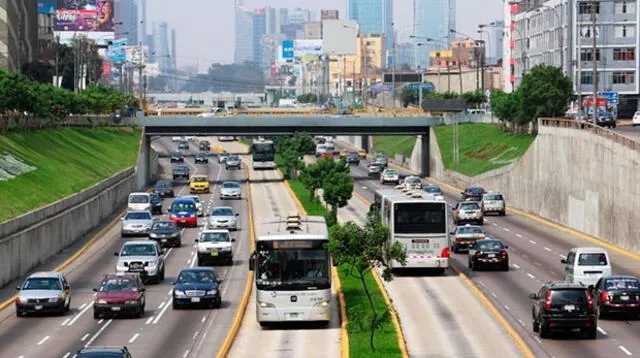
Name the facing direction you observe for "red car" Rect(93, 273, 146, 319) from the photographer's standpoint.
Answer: facing the viewer

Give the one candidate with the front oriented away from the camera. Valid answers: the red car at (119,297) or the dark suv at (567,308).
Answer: the dark suv

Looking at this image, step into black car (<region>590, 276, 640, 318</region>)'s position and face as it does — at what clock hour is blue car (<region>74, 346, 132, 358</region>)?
blue car (<region>74, 346, 132, 358</region>) is roughly at 7 o'clock from black car (<region>590, 276, 640, 318</region>).

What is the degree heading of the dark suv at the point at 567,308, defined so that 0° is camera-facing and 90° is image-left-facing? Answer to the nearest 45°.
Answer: approximately 180°

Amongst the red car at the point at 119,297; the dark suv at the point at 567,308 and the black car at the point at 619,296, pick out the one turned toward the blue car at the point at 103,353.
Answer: the red car

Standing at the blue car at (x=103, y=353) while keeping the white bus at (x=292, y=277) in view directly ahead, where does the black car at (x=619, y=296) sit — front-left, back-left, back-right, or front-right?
front-right

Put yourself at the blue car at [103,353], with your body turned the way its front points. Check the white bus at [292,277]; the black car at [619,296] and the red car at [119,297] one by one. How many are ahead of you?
0

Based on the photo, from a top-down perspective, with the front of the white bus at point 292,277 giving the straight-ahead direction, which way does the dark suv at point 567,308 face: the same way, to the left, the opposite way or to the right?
the opposite way

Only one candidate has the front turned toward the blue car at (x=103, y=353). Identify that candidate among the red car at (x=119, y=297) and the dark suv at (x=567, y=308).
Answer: the red car

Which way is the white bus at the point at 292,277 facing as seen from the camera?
toward the camera

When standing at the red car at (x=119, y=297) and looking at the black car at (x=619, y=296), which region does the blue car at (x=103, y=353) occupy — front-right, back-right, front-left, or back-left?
front-right

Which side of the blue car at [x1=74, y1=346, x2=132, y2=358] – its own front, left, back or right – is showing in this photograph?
front

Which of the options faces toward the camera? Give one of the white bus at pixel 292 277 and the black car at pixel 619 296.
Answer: the white bus

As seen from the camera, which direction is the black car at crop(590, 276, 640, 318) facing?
away from the camera

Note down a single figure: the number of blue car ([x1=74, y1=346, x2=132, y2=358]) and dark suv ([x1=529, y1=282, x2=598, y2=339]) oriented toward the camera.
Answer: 1

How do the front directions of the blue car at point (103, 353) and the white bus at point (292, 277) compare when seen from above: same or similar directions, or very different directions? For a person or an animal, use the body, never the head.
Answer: same or similar directions

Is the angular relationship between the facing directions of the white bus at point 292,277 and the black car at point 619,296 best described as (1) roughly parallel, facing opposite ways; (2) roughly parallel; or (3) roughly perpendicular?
roughly parallel, facing opposite ways

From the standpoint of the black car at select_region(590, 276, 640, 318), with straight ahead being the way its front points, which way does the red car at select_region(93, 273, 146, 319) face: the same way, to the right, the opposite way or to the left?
the opposite way

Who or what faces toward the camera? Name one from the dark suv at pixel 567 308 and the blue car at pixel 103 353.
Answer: the blue car

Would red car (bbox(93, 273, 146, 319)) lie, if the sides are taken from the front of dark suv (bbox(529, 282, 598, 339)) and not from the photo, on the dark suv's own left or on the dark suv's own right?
on the dark suv's own left
